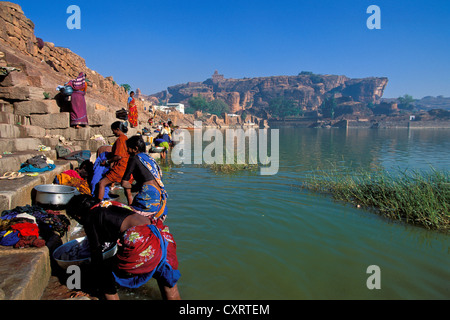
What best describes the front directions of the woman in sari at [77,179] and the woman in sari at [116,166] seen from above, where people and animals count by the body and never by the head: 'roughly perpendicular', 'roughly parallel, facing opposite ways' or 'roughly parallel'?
roughly parallel
